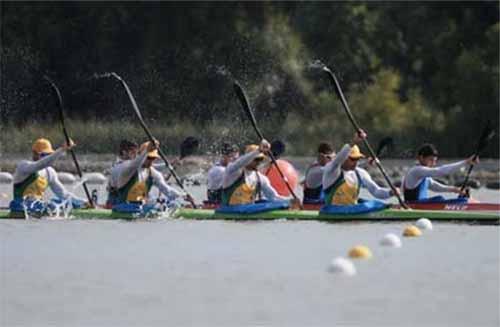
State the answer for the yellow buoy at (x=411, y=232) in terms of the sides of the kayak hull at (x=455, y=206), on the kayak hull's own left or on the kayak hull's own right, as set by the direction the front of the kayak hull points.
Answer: on the kayak hull's own right

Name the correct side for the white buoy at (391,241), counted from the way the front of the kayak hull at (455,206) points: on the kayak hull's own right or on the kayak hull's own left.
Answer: on the kayak hull's own right

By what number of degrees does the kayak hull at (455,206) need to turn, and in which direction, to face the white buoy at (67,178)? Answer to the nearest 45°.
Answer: approximately 135° to its left

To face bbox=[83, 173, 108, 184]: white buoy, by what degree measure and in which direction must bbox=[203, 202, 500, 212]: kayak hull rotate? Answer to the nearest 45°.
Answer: approximately 135° to its left

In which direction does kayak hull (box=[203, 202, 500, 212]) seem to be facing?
to the viewer's right
